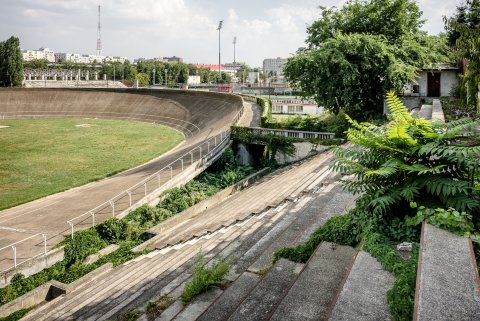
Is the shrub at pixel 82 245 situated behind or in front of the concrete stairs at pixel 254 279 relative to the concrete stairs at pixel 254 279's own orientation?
in front

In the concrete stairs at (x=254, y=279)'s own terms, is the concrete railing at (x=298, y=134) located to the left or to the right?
on its right

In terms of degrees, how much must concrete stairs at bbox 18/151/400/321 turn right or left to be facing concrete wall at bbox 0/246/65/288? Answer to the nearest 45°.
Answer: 0° — it already faces it

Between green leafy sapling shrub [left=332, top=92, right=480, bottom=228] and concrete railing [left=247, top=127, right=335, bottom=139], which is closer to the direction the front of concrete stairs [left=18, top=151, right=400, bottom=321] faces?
the concrete railing

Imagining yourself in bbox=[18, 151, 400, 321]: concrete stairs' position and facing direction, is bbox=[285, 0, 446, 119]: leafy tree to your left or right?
on your right

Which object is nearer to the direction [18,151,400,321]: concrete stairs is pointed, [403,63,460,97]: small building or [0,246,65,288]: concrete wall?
the concrete wall

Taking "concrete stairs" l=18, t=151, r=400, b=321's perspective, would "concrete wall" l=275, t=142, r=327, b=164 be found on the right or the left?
on its right

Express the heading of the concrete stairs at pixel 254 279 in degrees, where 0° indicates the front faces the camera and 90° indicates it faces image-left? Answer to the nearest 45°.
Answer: approximately 135°

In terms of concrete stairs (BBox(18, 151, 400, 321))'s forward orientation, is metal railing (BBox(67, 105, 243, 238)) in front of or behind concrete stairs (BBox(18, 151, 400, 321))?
in front

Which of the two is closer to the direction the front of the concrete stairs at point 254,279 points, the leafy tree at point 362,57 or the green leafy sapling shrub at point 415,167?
the leafy tree
